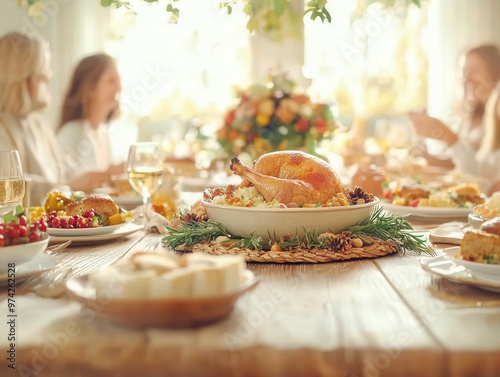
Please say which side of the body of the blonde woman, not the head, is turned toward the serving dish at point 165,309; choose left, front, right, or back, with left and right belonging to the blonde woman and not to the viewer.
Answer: right

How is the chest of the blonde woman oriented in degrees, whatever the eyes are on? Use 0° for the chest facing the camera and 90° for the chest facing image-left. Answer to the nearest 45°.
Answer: approximately 270°

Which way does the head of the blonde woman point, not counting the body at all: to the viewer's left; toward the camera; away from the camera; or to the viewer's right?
to the viewer's right

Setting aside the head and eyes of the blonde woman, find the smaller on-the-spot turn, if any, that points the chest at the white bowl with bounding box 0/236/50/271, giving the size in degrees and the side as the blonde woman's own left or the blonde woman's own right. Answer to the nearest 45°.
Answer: approximately 90° to the blonde woman's own right

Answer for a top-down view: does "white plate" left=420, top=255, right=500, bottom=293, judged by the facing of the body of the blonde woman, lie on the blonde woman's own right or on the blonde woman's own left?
on the blonde woman's own right

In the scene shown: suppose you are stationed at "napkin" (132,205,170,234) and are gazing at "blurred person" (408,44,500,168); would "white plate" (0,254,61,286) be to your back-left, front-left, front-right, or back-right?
back-right

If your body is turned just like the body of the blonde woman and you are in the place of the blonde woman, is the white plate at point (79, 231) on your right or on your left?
on your right

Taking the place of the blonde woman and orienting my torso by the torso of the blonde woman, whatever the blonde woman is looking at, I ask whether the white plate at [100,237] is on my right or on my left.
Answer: on my right

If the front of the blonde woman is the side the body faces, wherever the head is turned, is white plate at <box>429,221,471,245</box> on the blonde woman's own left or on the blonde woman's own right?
on the blonde woman's own right

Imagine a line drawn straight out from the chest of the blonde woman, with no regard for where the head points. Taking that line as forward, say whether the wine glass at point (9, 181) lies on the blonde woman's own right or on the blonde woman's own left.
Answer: on the blonde woman's own right
